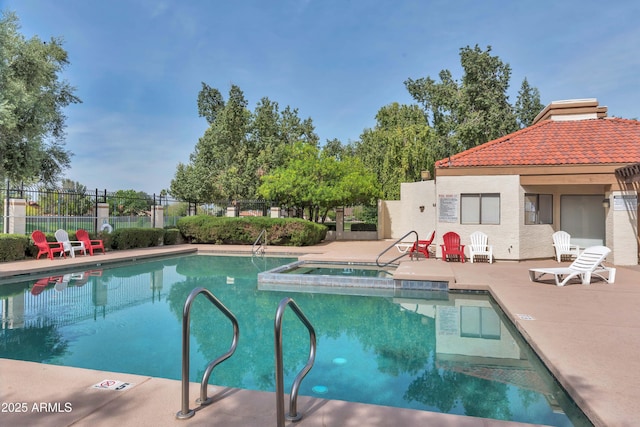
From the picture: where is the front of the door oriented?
toward the camera

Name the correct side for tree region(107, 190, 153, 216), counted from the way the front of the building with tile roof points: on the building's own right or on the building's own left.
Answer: on the building's own right

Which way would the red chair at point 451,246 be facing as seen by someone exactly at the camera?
facing the viewer

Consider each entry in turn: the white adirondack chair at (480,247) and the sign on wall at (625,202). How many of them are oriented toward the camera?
2

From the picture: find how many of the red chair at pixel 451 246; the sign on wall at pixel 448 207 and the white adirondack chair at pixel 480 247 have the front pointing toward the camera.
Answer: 3

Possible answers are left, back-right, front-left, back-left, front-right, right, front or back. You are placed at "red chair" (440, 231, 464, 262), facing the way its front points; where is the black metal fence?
right

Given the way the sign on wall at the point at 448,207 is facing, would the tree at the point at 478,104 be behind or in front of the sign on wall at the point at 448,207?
behind

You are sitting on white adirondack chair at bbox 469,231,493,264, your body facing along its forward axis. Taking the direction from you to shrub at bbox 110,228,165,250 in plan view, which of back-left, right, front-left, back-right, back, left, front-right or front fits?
right

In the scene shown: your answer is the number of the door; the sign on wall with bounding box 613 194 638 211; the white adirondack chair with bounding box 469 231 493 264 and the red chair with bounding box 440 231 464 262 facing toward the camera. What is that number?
4

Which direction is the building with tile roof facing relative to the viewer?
toward the camera

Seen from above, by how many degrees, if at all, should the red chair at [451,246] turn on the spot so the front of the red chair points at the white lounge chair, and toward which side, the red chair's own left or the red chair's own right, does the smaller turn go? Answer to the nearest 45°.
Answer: approximately 45° to the red chair's own left

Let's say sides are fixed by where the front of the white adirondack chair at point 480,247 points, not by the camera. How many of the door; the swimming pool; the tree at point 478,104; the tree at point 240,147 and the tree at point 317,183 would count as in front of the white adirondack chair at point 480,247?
1

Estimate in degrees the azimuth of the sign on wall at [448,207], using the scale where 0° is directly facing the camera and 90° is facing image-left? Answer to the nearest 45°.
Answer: approximately 0°

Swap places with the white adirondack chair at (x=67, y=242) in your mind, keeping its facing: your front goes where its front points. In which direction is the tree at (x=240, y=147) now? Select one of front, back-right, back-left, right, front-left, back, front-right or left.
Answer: left
